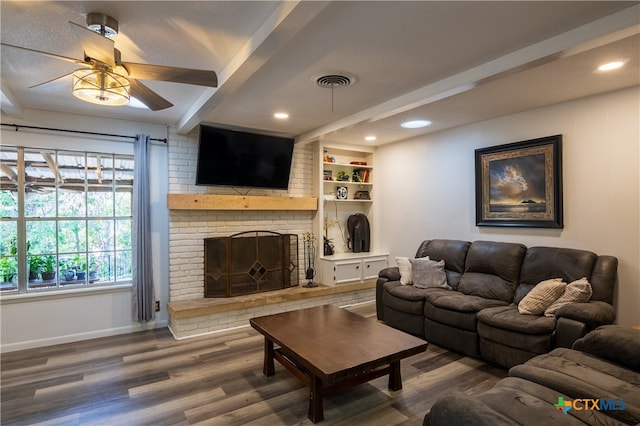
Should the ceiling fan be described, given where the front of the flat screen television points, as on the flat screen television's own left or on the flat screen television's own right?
on the flat screen television's own right

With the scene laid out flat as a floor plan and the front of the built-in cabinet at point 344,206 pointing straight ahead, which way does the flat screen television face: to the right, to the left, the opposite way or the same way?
the same way

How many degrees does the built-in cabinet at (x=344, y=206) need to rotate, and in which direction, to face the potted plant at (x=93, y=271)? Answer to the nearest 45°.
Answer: approximately 90° to its right

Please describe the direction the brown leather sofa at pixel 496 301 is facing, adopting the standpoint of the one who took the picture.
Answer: facing the viewer and to the left of the viewer

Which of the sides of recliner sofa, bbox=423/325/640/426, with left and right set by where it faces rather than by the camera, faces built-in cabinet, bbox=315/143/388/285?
front

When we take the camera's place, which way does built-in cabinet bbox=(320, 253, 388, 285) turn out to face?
facing the viewer and to the right of the viewer

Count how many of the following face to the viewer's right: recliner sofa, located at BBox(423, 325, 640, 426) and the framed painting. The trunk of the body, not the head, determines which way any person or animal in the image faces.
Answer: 0

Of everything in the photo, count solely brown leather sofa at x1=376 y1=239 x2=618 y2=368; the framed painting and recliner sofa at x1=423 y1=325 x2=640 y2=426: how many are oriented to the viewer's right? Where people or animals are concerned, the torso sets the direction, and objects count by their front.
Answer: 0

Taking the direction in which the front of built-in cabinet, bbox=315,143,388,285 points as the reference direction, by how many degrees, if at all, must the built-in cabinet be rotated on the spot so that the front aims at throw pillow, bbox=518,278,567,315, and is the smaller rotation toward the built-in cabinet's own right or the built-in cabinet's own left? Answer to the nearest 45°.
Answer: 0° — it already faces it

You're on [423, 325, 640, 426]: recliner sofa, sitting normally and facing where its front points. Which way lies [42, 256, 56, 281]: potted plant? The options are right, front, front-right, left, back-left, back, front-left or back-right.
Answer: front-left

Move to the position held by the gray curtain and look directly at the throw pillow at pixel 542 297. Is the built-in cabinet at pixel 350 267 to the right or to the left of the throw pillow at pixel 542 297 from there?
left

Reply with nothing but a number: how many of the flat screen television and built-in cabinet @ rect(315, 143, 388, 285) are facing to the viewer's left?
0
